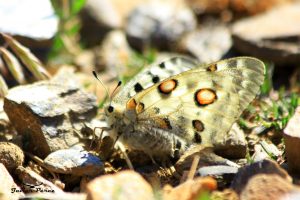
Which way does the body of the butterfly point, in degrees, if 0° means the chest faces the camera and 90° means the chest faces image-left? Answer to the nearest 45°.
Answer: approximately 90°

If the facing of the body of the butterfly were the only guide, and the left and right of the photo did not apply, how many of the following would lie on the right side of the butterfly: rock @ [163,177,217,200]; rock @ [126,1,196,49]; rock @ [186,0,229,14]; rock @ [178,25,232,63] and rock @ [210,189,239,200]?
3

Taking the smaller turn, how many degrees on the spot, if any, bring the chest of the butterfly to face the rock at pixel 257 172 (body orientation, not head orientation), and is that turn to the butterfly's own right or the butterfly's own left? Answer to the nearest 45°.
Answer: approximately 135° to the butterfly's own left

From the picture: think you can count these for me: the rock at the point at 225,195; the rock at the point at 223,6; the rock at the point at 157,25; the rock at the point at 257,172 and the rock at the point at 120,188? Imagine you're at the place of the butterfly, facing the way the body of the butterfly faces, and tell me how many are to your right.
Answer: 2

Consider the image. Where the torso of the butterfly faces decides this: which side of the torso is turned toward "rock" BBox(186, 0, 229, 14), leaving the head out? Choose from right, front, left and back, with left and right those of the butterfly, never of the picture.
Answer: right

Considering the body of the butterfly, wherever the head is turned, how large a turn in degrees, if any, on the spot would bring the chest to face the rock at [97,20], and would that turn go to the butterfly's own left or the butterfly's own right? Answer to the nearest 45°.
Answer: approximately 90° to the butterfly's own right

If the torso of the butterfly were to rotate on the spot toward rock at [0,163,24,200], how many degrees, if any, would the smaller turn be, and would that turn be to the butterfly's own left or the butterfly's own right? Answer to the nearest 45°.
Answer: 0° — it already faces it

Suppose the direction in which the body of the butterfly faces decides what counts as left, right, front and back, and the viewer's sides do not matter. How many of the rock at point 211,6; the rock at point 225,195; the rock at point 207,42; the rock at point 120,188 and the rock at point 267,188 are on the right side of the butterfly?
2

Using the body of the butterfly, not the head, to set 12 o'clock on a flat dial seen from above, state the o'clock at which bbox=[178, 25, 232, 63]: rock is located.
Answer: The rock is roughly at 3 o'clock from the butterfly.

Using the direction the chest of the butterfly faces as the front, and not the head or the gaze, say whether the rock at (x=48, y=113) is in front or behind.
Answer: in front

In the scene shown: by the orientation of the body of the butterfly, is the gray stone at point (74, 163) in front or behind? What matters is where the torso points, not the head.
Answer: in front
